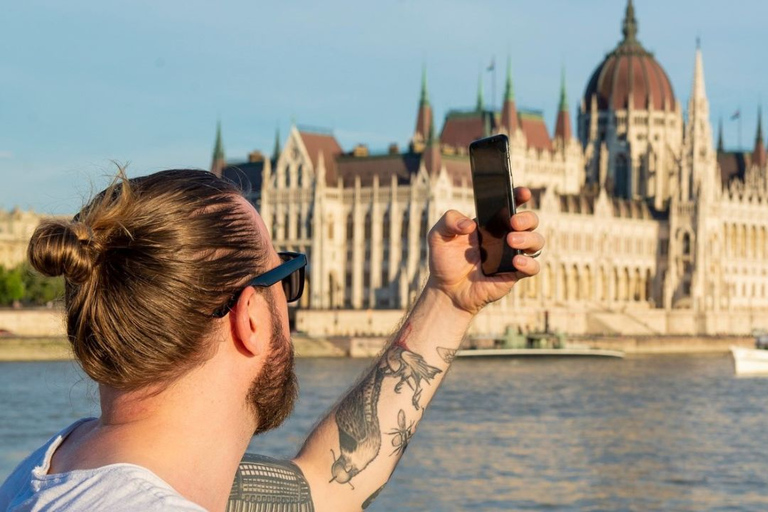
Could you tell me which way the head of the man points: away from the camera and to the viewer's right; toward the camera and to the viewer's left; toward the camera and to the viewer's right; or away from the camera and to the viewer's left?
away from the camera and to the viewer's right

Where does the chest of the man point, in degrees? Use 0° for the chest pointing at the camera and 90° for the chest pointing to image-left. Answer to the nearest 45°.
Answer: approximately 225°
